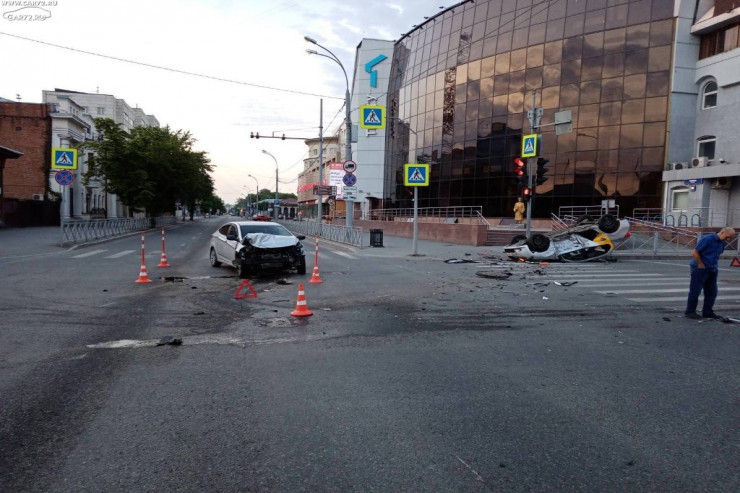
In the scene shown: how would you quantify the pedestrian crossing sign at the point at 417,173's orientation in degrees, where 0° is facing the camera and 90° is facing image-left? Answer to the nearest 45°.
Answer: approximately 0°

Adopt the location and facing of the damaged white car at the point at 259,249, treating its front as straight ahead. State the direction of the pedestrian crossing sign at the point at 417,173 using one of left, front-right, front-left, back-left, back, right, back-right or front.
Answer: left

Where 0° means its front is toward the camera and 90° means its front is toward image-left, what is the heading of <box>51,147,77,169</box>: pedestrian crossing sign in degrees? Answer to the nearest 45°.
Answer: approximately 0°

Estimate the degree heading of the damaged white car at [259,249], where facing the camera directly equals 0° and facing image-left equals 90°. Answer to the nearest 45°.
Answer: approximately 315°

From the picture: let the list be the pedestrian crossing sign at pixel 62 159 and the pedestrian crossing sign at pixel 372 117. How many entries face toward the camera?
2

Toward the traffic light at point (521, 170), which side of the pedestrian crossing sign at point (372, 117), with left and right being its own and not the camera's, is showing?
left

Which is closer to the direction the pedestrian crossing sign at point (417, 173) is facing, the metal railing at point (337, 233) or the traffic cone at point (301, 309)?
the traffic cone

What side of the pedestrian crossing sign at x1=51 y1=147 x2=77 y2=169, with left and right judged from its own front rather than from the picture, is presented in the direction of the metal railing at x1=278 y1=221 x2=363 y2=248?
left

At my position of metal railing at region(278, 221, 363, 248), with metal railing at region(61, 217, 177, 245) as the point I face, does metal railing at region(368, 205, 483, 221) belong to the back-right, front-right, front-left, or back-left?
back-right
